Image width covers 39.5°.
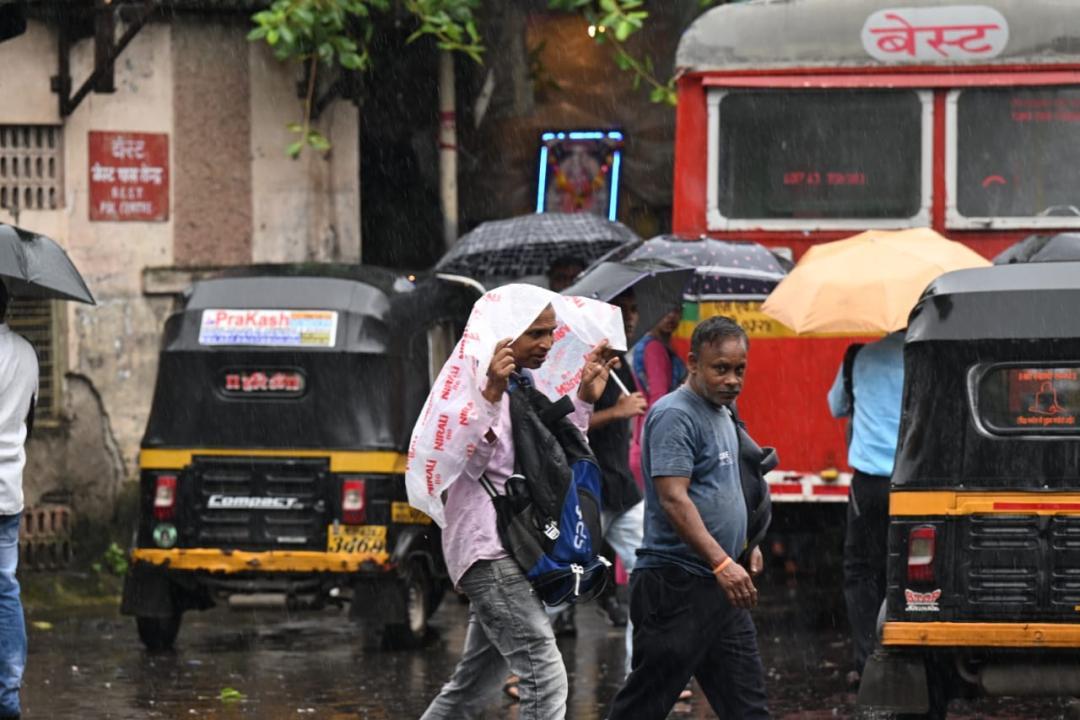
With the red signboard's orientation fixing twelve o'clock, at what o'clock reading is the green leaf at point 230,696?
The green leaf is roughly at 12 o'clock from the red signboard.

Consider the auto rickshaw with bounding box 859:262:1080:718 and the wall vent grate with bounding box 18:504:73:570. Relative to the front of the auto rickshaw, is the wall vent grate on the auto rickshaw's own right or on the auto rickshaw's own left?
on the auto rickshaw's own left

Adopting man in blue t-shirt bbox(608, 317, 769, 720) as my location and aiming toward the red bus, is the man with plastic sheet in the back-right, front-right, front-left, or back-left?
back-left

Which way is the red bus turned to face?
away from the camera

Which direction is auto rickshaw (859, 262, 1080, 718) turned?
away from the camera
